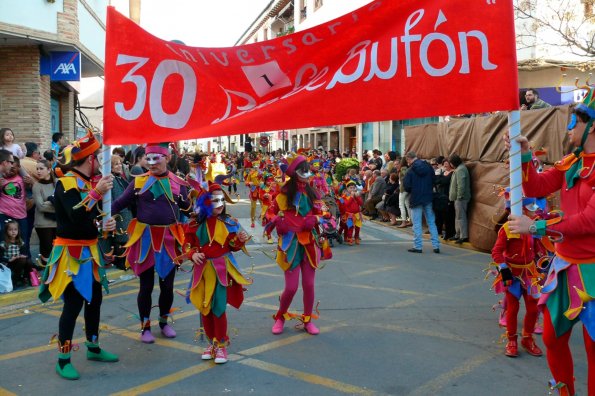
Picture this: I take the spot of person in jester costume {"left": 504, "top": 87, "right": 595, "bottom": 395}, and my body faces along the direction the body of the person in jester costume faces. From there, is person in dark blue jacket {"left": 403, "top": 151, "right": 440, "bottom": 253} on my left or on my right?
on my right

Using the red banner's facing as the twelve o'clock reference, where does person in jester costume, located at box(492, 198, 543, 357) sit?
The person in jester costume is roughly at 8 o'clock from the red banner.

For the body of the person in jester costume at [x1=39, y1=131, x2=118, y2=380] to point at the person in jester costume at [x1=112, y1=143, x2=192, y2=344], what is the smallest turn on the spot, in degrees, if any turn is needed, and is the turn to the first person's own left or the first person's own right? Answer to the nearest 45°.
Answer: approximately 45° to the first person's own left

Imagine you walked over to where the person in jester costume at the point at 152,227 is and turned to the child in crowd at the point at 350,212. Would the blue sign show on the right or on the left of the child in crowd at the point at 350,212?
left

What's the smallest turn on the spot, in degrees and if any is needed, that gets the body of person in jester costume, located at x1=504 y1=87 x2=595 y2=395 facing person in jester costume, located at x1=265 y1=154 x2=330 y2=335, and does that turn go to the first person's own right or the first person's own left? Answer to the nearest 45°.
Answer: approximately 45° to the first person's own right

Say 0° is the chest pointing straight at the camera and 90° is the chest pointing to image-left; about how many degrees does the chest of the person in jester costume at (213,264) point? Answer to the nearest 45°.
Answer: approximately 0°

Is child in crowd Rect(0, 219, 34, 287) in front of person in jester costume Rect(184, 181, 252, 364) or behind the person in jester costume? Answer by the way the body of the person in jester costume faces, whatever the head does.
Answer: behind

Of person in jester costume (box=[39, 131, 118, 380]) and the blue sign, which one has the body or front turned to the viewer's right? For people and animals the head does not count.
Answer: the person in jester costume
